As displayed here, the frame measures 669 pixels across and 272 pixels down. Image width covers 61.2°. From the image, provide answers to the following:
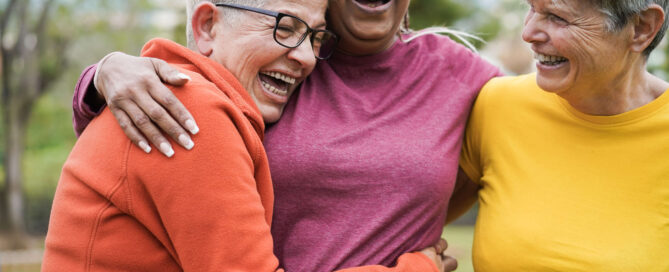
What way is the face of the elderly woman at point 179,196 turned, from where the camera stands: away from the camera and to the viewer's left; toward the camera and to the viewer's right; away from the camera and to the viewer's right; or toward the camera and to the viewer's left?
toward the camera and to the viewer's right

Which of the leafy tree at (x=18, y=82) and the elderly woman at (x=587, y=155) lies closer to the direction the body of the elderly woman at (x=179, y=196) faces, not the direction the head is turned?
the elderly woman

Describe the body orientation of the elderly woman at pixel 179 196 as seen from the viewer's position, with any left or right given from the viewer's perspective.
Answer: facing to the right of the viewer

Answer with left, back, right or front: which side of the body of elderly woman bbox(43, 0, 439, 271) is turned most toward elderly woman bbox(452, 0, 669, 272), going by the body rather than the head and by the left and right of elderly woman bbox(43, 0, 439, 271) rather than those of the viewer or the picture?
front
